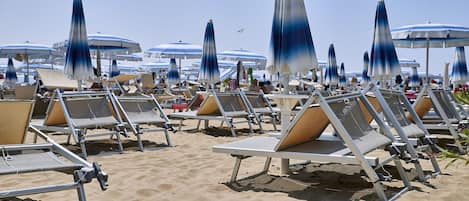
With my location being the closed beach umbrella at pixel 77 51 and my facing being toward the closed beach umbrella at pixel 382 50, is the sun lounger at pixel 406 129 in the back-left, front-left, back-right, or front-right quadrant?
front-right

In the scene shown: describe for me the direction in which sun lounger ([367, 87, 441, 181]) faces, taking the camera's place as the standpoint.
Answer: facing the viewer and to the right of the viewer

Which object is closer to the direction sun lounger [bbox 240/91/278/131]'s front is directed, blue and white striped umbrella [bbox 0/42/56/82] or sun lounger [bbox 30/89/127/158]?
the sun lounger

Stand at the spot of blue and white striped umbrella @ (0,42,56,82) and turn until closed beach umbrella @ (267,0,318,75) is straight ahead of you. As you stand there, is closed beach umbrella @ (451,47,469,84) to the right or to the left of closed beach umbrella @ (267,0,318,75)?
left

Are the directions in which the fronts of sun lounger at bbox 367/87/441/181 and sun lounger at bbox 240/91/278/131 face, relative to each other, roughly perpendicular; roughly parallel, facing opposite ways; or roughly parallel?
roughly parallel

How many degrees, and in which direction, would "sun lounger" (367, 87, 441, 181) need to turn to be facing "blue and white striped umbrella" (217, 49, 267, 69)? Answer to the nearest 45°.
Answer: approximately 180°

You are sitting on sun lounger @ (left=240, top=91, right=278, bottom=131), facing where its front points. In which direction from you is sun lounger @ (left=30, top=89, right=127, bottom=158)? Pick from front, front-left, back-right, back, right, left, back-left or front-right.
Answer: right

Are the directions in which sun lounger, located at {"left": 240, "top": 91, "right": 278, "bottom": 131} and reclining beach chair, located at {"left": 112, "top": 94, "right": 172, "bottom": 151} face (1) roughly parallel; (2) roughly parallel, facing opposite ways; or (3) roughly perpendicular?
roughly parallel
